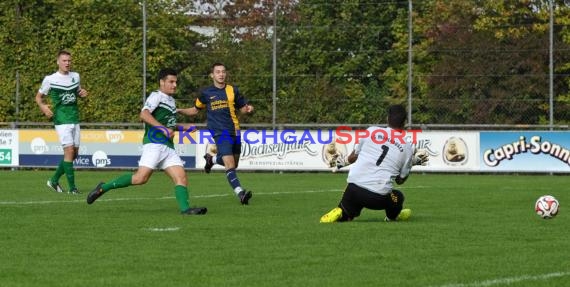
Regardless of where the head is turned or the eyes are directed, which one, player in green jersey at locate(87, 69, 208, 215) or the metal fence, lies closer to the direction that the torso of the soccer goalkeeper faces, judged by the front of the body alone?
the metal fence

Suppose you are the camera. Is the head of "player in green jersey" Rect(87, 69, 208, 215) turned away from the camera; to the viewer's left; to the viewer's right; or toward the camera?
to the viewer's right

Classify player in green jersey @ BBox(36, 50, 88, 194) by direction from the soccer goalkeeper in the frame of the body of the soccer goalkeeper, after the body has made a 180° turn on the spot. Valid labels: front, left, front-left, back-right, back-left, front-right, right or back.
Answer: back-right

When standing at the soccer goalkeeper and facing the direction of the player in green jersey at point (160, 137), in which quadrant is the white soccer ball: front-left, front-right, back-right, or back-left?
back-right

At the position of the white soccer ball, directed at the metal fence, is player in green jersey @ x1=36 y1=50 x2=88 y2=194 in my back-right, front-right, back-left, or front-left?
front-left

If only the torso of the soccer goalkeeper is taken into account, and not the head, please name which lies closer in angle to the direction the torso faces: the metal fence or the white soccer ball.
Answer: the metal fence

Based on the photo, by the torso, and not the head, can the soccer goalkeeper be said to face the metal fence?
yes

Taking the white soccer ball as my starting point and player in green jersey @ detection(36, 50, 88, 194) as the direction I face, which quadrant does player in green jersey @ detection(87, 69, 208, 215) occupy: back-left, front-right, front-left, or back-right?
front-left

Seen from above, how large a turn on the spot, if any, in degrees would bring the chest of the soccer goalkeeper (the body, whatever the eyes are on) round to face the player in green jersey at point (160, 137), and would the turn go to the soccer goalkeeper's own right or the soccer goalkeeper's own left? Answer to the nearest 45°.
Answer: approximately 45° to the soccer goalkeeper's own left

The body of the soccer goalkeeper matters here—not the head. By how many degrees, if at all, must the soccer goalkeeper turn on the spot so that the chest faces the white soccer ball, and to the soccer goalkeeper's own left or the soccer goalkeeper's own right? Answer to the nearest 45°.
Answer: approximately 90° to the soccer goalkeeper's own right

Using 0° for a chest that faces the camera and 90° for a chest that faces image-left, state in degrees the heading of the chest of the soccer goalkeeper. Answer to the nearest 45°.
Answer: approximately 180°
